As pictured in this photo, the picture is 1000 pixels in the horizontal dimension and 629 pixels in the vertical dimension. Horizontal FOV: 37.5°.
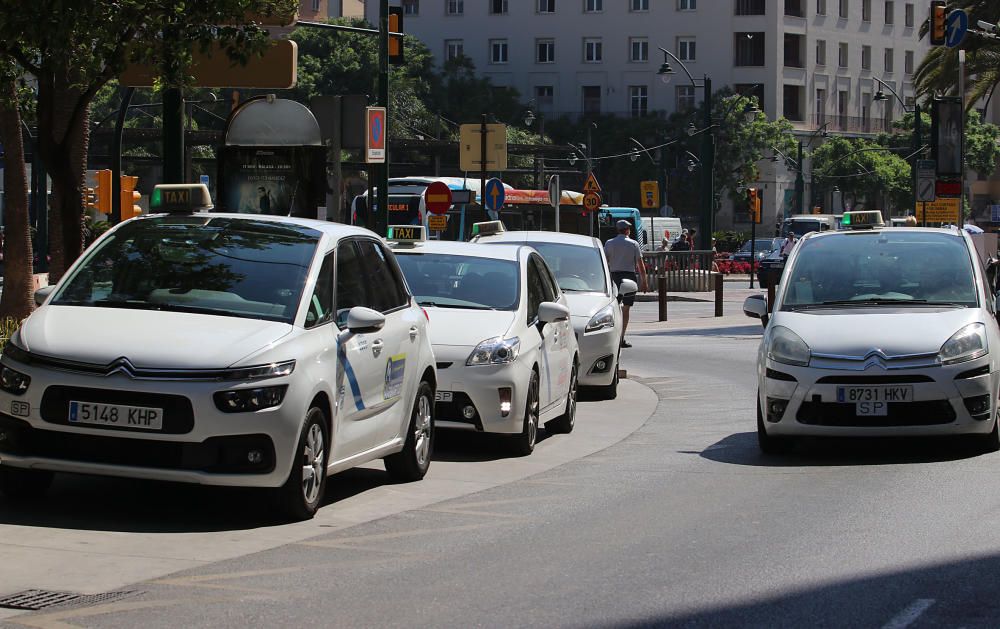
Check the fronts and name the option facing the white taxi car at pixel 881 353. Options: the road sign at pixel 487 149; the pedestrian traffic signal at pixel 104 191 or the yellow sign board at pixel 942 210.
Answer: the yellow sign board

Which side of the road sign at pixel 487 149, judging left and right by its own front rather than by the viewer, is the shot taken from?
back

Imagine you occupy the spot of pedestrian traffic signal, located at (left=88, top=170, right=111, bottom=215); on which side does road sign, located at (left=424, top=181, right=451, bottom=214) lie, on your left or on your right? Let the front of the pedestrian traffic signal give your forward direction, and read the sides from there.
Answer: on your left

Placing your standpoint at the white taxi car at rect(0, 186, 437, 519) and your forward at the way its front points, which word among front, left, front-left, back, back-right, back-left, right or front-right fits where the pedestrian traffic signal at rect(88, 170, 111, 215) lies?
back-right

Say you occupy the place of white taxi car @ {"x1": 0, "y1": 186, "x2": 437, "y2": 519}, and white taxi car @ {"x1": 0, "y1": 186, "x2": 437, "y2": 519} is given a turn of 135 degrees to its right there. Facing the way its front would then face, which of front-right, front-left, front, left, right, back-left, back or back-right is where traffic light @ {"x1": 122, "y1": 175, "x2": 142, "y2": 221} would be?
front

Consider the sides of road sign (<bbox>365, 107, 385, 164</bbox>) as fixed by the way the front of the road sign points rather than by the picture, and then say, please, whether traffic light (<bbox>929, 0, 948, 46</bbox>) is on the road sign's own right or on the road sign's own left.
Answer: on the road sign's own left
